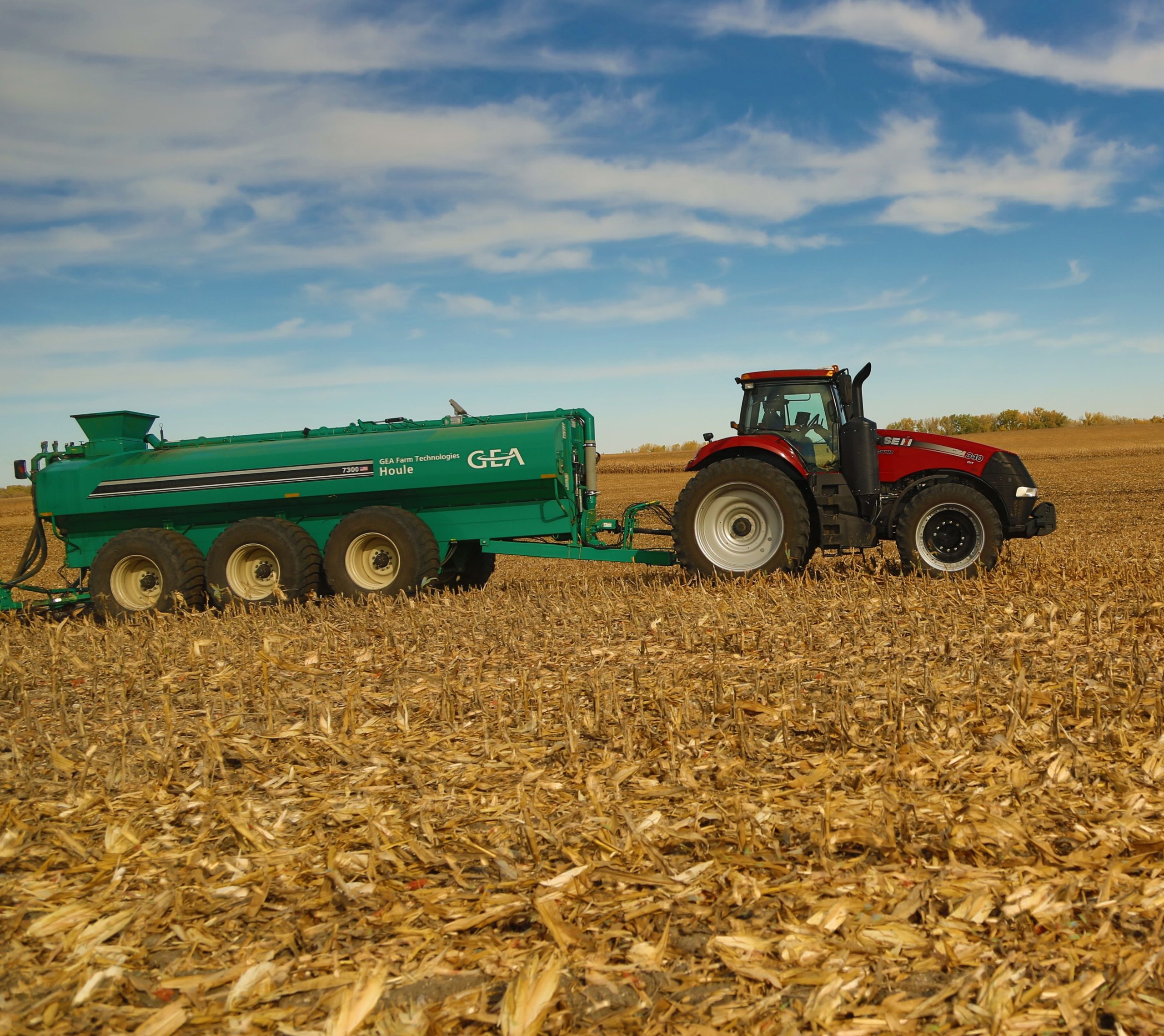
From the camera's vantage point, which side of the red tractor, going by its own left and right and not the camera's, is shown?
right

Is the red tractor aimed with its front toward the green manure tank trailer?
no

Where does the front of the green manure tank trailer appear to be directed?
to the viewer's right

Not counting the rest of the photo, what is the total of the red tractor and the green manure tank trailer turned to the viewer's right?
2

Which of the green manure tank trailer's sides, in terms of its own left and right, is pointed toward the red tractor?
front
